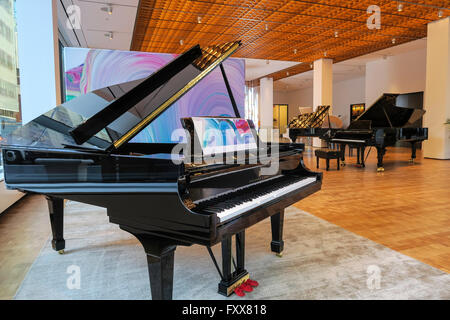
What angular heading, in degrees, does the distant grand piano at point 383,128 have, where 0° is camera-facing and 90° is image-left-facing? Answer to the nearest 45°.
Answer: approximately 45°

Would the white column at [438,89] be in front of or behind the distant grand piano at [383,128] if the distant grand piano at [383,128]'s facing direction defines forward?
behind

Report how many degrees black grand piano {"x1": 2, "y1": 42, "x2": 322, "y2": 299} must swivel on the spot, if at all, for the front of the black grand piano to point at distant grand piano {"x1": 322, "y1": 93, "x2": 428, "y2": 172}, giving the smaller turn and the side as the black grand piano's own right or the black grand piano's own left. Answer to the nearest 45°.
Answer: approximately 90° to the black grand piano's own left

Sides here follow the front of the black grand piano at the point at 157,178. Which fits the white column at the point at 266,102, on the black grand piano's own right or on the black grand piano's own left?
on the black grand piano's own left

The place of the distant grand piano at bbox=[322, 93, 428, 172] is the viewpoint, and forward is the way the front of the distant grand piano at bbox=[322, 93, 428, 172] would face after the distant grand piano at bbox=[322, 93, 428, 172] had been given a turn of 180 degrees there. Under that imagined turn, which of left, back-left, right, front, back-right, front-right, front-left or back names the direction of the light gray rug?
back-right

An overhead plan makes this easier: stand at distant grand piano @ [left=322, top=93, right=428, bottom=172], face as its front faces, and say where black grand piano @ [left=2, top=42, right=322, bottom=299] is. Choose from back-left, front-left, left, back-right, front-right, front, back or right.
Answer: front-left

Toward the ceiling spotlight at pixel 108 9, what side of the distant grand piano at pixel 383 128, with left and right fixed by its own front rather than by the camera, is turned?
front

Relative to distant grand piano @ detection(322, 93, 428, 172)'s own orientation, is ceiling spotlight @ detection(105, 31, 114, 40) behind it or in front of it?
in front

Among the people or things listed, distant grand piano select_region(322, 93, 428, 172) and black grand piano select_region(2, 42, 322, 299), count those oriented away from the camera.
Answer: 0

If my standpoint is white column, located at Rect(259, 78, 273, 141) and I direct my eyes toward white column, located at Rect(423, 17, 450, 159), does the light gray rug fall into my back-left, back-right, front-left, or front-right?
front-right

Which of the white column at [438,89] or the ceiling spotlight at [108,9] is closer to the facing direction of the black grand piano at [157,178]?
the white column

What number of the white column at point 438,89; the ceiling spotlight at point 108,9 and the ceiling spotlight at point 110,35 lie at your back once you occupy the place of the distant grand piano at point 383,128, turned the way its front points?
1
